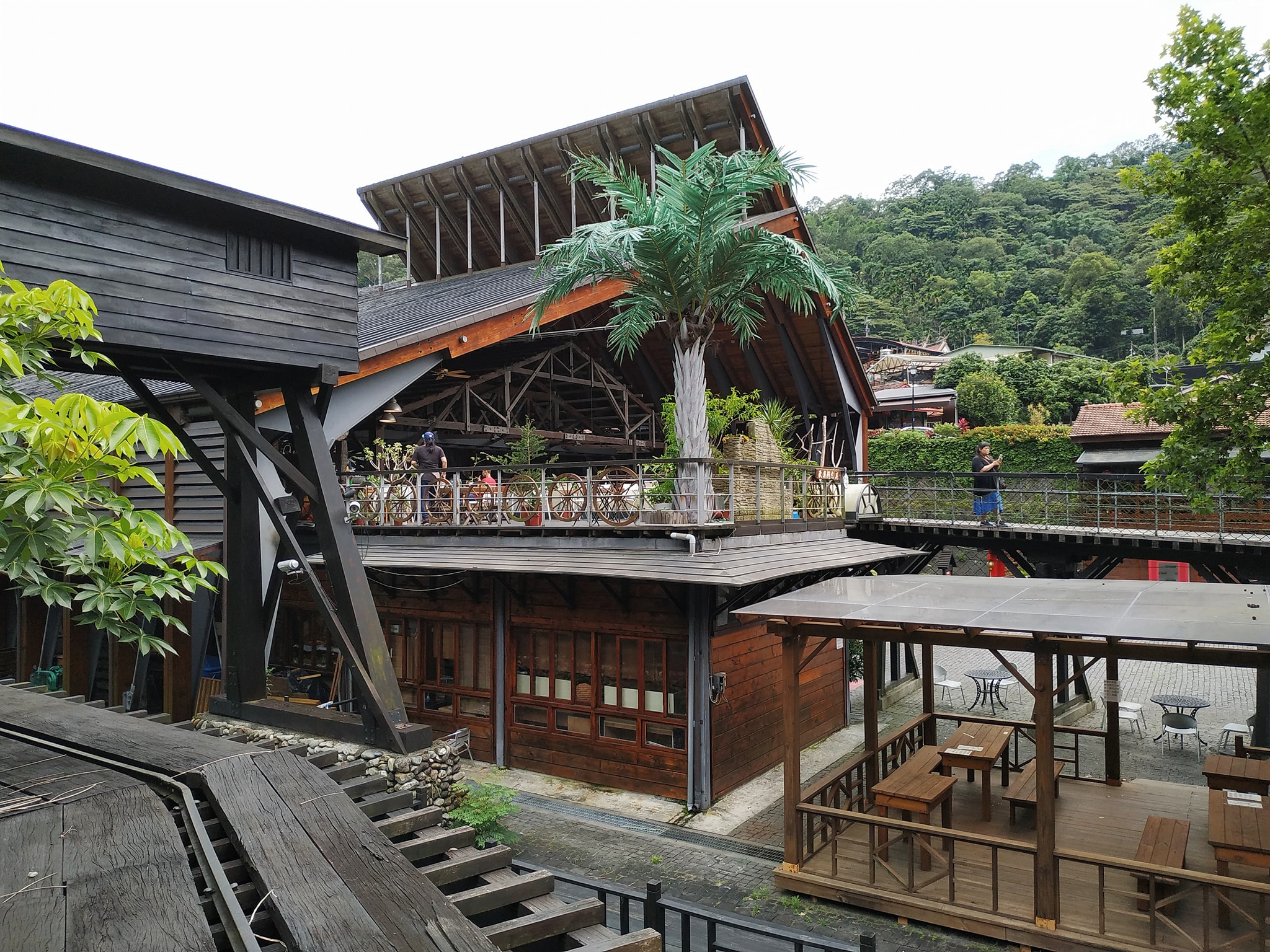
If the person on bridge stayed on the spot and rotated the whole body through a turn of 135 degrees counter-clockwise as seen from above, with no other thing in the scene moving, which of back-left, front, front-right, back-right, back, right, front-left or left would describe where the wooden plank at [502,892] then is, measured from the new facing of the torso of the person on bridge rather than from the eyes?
back

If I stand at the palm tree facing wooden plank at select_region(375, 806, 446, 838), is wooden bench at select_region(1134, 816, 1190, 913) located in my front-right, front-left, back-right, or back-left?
front-left

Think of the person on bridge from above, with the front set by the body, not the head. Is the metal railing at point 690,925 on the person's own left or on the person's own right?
on the person's own right

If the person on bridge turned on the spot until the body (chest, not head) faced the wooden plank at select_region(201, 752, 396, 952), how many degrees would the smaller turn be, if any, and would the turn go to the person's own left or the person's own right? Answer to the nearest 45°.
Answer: approximately 45° to the person's own right

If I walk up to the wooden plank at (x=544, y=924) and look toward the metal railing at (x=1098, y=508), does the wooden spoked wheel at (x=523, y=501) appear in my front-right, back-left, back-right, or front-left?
front-left

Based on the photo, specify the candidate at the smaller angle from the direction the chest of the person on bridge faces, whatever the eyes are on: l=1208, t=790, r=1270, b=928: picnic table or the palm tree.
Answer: the picnic table

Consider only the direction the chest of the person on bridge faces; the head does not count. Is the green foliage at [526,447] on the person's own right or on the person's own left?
on the person's own right

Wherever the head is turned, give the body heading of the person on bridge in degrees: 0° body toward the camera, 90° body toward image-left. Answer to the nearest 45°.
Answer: approximately 315°

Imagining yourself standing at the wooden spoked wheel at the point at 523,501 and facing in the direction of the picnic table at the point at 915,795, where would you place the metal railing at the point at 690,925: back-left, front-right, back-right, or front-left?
front-right

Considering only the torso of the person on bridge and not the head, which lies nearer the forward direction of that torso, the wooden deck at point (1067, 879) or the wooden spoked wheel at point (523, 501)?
the wooden deck

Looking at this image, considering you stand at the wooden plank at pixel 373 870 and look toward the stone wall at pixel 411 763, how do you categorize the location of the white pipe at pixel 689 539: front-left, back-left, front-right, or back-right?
front-right
